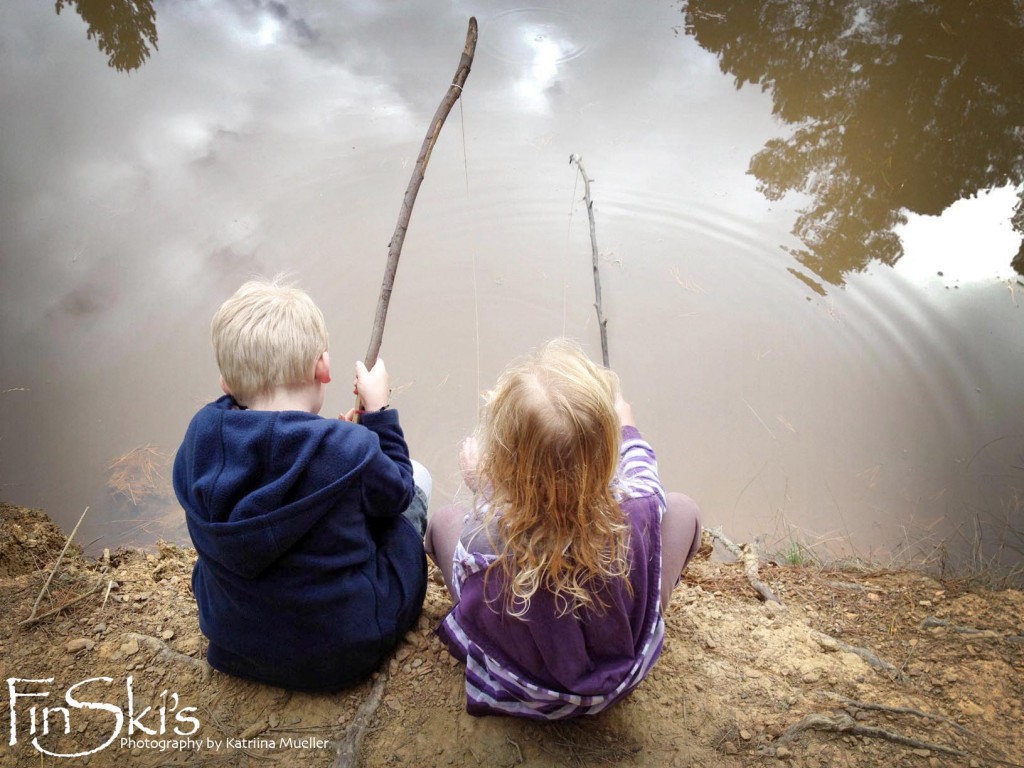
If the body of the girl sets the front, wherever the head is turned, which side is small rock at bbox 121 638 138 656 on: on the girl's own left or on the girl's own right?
on the girl's own left

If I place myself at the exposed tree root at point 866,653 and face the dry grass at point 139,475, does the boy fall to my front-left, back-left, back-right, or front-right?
front-left

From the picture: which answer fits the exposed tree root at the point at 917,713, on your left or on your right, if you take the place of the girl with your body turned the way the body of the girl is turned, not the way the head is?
on your right

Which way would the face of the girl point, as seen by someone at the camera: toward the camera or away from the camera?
away from the camera

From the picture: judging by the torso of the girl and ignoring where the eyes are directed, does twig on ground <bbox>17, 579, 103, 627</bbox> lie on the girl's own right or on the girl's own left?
on the girl's own left

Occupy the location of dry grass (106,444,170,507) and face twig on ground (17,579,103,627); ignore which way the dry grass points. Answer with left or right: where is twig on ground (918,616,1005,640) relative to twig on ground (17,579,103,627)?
left

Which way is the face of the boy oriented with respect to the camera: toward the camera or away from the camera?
away from the camera

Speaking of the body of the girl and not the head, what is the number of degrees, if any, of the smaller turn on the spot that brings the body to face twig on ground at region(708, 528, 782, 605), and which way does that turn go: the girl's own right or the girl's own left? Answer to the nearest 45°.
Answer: approximately 45° to the girl's own right

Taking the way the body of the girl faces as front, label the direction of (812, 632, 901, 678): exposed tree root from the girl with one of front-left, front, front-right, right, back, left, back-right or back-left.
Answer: front-right

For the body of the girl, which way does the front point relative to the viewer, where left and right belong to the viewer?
facing away from the viewer

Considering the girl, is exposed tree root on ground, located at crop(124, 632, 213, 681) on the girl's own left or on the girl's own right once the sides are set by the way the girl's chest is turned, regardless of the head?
on the girl's own left
